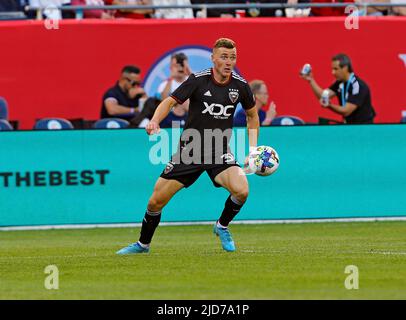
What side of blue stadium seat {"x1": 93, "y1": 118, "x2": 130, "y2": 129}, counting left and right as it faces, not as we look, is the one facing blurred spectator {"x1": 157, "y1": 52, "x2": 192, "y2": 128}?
left

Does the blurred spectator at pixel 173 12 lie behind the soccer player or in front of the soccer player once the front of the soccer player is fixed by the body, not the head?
behind

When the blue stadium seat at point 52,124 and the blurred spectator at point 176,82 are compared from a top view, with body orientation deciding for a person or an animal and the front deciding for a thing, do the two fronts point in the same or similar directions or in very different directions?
same or similar directions

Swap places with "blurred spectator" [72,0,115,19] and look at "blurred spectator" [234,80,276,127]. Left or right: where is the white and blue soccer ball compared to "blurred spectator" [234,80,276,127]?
right

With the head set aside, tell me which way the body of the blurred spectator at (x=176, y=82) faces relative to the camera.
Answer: toward the camera

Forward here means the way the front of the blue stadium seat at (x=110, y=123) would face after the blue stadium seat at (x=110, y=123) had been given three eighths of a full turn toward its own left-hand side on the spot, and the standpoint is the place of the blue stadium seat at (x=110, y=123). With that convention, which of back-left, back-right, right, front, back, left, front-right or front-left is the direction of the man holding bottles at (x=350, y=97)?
front-right

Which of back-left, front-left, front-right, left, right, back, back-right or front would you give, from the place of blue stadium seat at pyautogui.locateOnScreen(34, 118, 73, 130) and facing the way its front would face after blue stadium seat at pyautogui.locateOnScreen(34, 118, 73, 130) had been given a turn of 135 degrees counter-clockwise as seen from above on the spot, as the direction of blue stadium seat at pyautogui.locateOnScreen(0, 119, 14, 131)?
back-left

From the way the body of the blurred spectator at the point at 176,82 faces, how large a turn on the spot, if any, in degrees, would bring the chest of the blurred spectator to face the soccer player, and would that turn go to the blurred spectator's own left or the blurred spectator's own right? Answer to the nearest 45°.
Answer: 0° — they already face them

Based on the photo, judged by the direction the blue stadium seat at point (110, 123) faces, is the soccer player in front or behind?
in front

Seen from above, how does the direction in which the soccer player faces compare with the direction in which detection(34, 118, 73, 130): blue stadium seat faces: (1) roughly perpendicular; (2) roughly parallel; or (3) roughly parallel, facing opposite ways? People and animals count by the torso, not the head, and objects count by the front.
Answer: roughly parallel

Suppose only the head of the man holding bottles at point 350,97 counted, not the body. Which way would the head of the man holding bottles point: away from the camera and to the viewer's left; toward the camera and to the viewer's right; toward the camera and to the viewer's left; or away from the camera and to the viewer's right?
toward the camera and to the viewer's left

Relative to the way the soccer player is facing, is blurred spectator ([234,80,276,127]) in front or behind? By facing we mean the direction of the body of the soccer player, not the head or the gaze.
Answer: behind

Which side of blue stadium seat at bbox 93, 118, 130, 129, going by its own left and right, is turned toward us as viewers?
front
